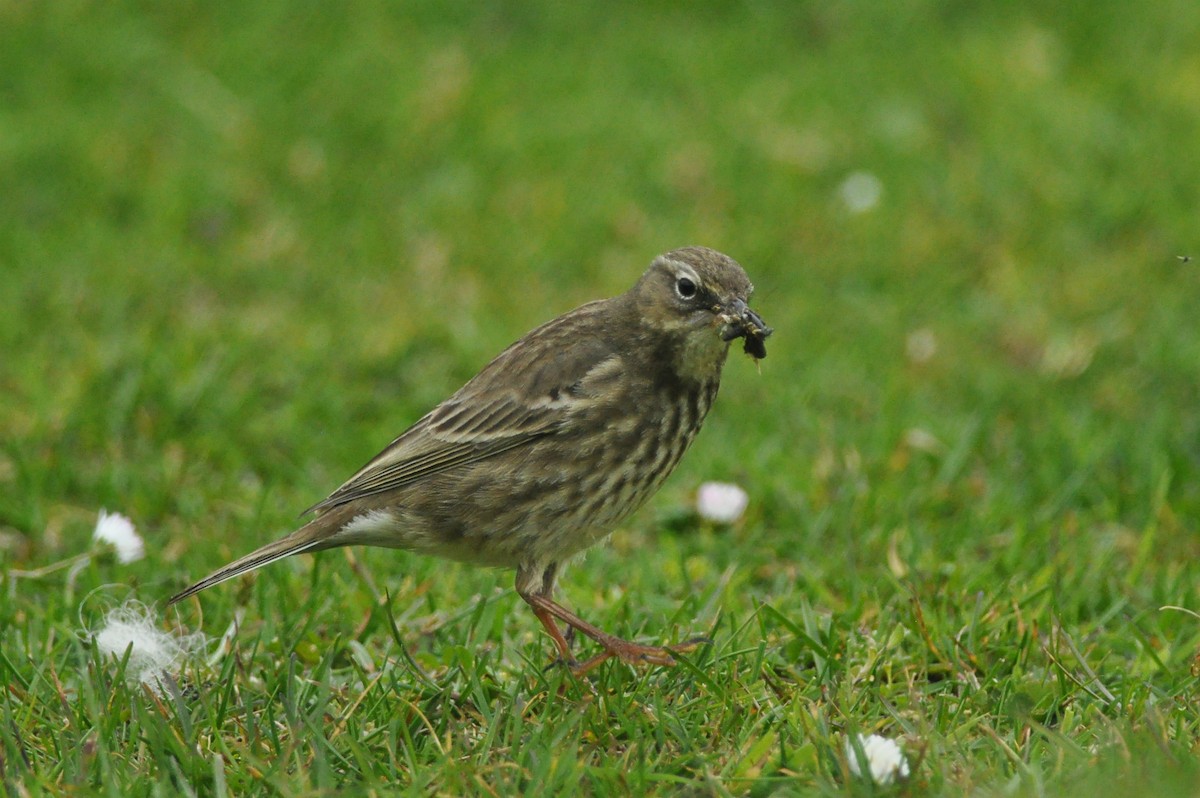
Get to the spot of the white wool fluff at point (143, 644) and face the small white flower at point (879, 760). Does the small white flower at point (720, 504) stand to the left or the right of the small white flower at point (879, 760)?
left

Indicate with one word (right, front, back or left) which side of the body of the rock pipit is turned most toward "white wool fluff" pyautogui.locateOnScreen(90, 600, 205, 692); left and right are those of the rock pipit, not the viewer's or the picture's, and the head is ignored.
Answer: back

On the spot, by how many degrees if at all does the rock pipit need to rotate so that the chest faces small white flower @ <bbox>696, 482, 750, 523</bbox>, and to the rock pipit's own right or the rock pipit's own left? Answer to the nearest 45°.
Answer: approximately 45° to the rock pipit's own left

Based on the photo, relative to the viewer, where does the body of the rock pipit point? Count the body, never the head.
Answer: to the viewer's right

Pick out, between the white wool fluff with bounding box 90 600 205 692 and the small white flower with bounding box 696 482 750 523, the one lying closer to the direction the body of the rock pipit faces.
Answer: the small white flower

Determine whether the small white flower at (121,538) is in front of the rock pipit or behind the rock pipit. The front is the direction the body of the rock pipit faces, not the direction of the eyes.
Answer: behind

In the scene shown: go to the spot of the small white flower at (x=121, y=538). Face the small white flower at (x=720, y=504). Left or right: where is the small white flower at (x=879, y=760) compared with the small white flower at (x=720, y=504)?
right
